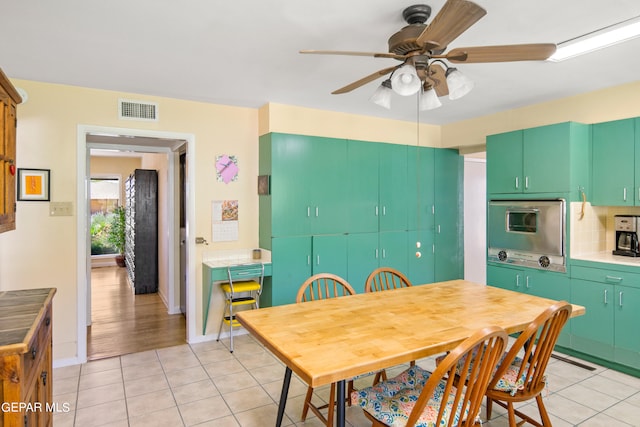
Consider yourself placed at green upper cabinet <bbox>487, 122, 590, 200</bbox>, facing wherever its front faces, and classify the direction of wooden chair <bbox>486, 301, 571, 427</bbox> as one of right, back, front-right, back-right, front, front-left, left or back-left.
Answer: front-left

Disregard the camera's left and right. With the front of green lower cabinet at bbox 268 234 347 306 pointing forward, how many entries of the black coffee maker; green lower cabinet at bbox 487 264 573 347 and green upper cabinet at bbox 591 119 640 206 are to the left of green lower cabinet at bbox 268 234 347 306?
3

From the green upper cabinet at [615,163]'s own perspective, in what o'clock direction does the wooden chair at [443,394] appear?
The wooden chair is roughly at 11 o'clock from the green upper cabinet.

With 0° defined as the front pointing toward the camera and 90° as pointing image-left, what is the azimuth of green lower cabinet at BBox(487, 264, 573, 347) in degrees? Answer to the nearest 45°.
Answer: approximately 45°

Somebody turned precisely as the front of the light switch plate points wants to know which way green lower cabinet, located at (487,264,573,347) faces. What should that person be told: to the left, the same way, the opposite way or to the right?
to the right

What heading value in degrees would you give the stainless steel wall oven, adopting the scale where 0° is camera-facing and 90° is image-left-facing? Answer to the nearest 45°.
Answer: approximately 45°
